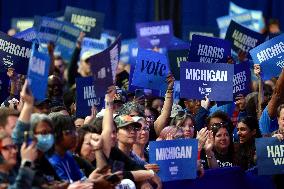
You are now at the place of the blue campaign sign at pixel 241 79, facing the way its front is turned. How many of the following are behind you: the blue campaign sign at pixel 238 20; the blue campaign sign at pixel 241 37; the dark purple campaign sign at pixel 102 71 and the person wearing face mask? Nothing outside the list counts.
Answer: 2

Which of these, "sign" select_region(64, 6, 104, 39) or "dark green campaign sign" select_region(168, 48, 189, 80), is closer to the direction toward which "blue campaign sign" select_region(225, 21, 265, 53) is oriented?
the dark green campaign sign

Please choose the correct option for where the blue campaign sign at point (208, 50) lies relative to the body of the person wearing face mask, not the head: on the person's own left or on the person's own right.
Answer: on the person's own left

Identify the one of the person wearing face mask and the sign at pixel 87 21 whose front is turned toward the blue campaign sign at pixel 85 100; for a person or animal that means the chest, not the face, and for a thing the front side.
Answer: the sign

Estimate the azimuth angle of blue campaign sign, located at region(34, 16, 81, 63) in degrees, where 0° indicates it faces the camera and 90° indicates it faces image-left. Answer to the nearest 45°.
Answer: approximately 0°

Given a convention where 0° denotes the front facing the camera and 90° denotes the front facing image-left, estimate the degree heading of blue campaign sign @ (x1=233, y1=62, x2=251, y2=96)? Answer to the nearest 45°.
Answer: approximately 0°

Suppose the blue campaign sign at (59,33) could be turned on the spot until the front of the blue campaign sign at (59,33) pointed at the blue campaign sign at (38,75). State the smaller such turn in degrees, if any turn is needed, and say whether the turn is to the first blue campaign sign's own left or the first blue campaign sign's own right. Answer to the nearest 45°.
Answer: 0° — it already faces it
